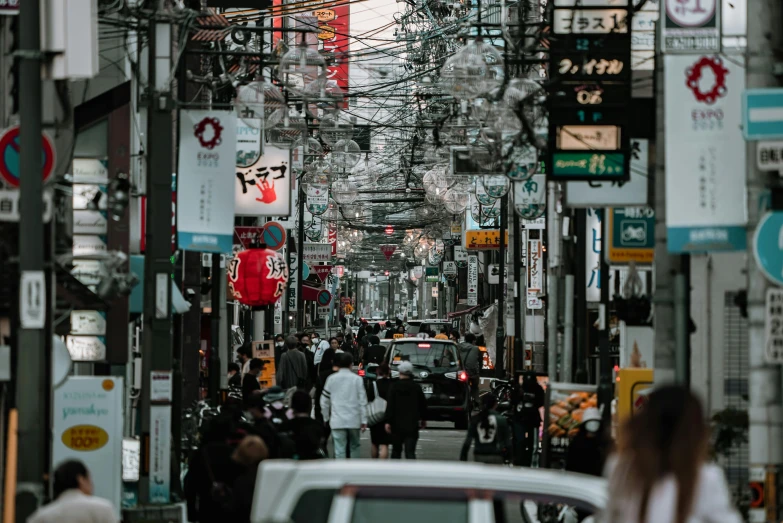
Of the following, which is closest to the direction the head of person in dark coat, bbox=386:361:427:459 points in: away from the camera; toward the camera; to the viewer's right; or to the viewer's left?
away from the camera

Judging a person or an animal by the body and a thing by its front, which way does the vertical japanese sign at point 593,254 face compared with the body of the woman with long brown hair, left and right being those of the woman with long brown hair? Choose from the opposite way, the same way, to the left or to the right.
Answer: the opposite way

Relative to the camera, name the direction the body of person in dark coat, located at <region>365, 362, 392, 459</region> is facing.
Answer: away from the camera

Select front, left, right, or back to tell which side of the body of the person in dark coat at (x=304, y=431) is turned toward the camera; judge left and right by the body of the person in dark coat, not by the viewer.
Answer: back

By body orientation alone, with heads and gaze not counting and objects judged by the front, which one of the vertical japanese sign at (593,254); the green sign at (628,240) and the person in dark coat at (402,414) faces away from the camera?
the person in dark coat

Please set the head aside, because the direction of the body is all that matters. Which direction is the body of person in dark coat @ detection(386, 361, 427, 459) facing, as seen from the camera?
away from the camera

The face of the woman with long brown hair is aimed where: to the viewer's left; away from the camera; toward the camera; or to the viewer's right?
away from the camera

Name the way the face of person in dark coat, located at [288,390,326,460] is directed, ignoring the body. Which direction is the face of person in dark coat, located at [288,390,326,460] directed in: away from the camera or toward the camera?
away from the camera

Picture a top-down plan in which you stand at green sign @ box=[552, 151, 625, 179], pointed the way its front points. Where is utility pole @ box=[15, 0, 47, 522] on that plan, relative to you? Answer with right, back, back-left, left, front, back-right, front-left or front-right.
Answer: front-right

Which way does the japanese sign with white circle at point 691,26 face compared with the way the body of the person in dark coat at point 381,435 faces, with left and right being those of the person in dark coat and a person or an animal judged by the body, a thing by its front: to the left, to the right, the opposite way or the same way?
the opposite way

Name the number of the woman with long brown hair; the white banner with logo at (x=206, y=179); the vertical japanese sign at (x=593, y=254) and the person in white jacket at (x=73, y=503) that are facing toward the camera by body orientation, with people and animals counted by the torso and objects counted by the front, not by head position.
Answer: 2
